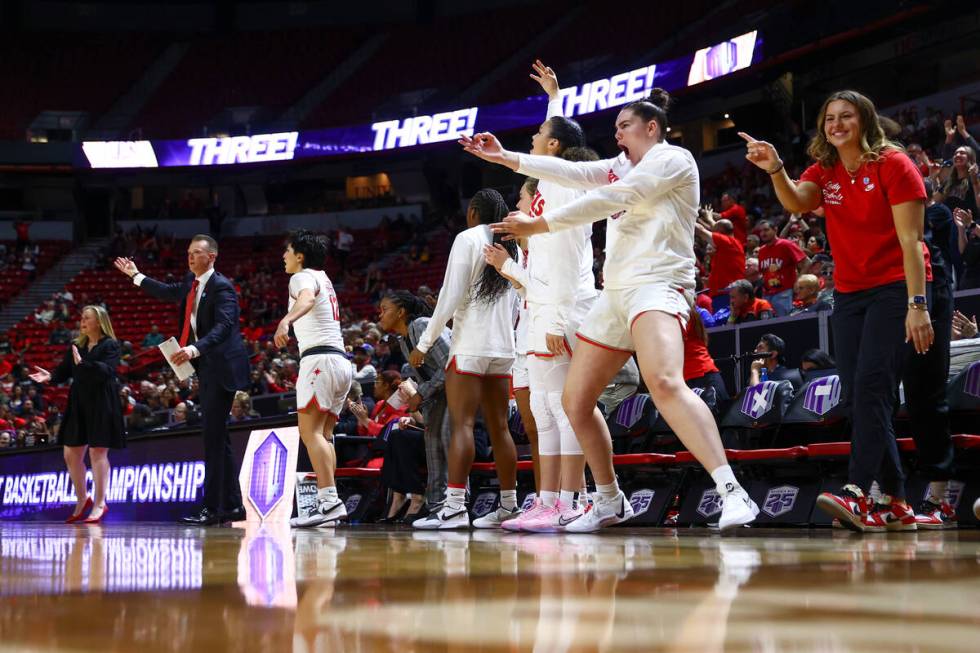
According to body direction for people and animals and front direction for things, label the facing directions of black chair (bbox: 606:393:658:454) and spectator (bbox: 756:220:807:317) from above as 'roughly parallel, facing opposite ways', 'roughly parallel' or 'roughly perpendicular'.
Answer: roughly parallel

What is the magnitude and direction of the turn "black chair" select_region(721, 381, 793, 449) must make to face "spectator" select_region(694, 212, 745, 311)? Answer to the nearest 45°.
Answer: approximately 135° to its right

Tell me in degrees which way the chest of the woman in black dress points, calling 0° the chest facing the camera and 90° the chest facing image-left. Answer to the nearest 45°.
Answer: approximately 45°

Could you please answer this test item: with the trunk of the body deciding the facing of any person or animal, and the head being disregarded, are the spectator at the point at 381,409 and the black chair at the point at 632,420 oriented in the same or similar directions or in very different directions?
same or similar directions

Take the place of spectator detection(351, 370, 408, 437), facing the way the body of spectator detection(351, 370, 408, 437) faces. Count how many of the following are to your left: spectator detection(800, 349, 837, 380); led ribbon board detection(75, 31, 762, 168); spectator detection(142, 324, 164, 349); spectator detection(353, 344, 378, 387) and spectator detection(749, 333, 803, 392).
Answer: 2

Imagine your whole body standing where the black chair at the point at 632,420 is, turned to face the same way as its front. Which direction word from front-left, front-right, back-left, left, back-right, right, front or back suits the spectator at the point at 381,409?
right

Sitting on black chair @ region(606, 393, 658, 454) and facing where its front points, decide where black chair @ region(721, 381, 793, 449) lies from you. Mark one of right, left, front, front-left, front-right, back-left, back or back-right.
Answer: left

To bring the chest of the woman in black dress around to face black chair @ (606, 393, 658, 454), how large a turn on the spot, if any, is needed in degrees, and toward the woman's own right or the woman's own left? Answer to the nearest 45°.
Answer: approximately 90° to the woman's own left

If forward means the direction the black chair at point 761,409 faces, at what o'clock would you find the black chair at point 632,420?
the black chair at point 632,420 is roughly at 3 o'clock from the black chair at point 761,409.

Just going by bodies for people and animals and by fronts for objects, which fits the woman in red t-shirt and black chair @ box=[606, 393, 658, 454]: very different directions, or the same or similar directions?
same or similar directions

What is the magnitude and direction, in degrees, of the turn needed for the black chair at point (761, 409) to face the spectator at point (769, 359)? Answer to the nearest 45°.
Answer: approximately 135° to its right

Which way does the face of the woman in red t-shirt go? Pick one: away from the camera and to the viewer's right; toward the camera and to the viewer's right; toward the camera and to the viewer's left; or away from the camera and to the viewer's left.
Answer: toward the camera and to the viewer's left

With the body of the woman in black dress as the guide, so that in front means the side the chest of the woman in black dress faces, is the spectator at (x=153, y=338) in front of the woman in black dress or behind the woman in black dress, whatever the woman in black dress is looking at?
behind

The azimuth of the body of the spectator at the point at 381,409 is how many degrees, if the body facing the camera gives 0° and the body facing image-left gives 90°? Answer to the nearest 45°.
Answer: approximately 45°
